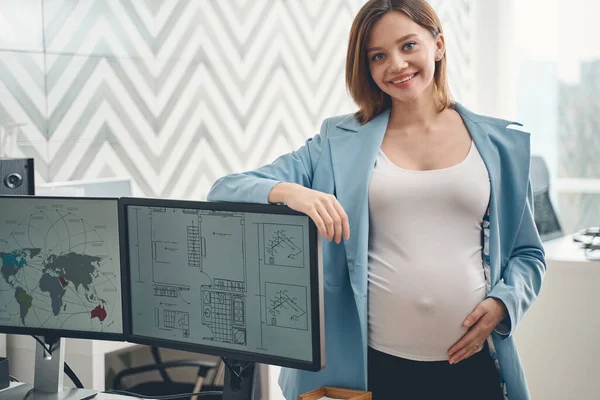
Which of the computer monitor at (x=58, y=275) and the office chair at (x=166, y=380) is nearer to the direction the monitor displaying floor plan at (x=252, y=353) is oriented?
the computer monitor

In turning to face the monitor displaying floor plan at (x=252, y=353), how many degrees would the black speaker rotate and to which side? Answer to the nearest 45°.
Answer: approximately 45° to its left

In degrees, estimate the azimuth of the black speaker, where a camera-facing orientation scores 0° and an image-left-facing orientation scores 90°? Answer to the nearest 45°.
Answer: approximately 0°

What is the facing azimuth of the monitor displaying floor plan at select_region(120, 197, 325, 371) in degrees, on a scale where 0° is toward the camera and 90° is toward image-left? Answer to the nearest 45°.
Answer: approximately 45°

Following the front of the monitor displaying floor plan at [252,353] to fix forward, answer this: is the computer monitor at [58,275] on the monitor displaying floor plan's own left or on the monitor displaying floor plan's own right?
on the monitor displaying floor plan's own right

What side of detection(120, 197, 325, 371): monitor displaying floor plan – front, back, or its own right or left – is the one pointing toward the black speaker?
right

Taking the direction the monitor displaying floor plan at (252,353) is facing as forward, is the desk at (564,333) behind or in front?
behind

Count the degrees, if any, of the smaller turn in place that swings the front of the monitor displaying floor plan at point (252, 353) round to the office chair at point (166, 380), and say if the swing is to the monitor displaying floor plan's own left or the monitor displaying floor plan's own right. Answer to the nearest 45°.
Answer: approximately 135° to the monitor displaying floor plan's own right
